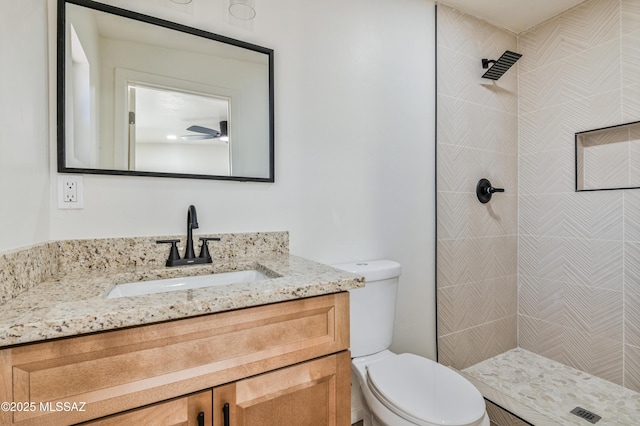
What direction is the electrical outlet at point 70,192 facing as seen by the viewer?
toward the camera

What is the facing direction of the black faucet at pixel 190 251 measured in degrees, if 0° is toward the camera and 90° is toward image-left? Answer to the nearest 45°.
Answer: approximately 0°

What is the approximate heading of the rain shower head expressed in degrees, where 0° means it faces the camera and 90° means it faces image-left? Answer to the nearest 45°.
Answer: approximately 315°

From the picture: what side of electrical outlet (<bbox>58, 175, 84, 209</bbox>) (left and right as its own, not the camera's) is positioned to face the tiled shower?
left

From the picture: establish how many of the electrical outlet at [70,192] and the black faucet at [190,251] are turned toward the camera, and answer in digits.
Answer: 2

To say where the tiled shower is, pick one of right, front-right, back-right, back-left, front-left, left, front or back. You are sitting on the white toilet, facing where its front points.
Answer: left

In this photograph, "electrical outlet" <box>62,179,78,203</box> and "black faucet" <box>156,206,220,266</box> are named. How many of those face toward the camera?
2

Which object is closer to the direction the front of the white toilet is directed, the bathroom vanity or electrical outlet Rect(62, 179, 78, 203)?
the bathroom vanity

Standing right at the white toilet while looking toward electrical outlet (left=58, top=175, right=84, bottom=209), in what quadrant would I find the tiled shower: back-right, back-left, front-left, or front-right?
back-right
